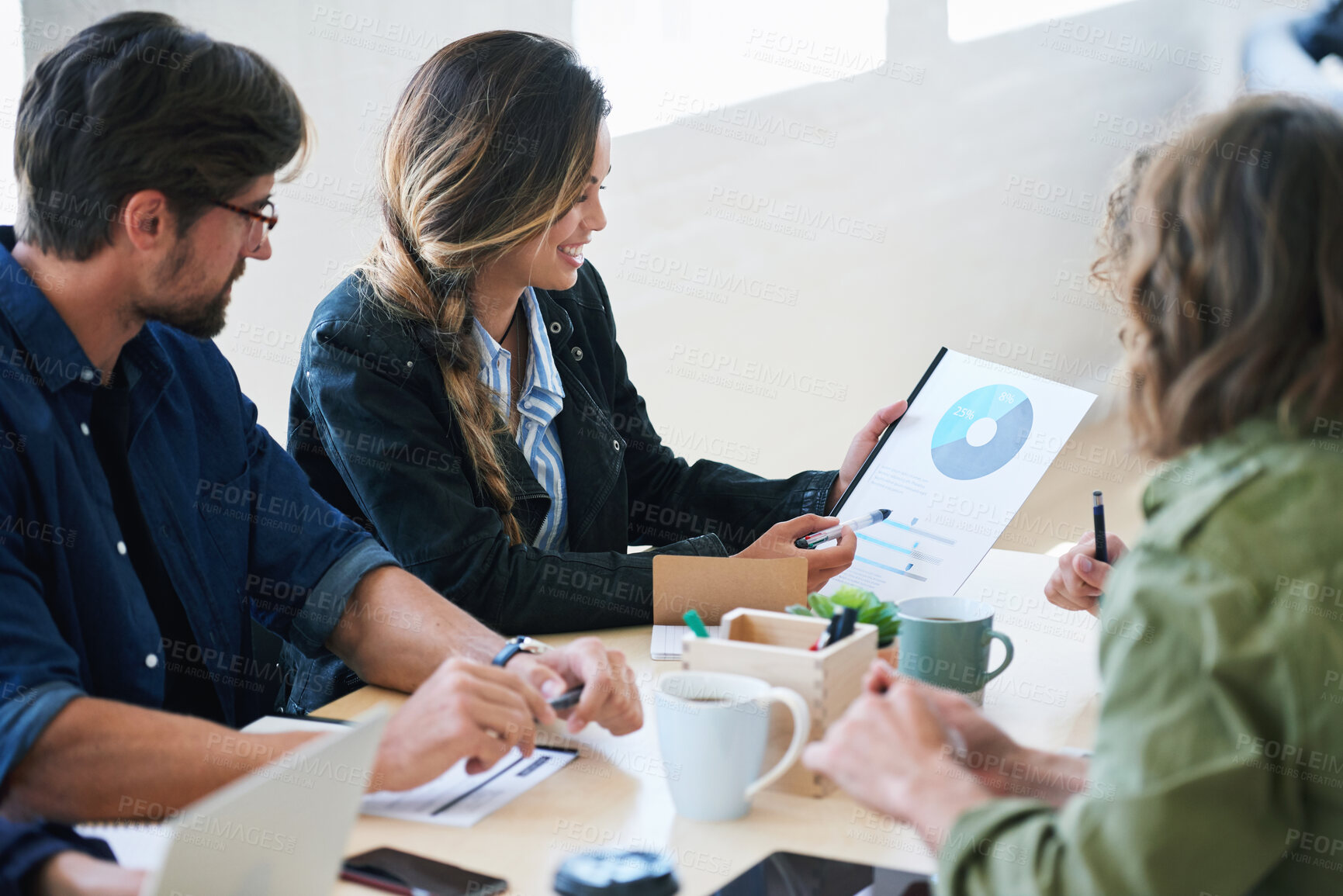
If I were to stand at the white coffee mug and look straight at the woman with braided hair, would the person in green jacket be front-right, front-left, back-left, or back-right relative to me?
back-right

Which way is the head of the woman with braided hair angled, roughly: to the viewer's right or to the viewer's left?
to the viewer's right

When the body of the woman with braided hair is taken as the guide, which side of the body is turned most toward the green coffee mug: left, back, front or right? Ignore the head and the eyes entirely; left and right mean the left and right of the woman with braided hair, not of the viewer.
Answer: front

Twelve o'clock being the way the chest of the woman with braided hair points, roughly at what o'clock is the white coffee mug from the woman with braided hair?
The white coffee mug is roughly at 1 o'clock from the woman with braided hair.

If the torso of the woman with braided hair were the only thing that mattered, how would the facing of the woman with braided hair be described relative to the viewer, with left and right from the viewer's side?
facing the viewer and to the right of the viewer

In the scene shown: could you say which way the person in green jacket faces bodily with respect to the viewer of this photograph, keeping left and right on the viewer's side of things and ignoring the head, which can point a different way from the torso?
facing away from the viewer and to the left of the viewer

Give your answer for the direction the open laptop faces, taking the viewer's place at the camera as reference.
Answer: facing away from the viewer and to the left of the viewer

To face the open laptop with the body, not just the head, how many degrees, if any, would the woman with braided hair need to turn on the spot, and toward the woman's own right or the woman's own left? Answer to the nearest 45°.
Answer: approximately 45° to the woman's own right

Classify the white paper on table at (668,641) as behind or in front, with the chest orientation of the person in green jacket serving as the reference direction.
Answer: in front

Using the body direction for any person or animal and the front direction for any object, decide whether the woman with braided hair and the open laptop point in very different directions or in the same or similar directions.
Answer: very different directions

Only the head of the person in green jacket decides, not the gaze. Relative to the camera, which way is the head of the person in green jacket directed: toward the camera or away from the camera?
away from the camera

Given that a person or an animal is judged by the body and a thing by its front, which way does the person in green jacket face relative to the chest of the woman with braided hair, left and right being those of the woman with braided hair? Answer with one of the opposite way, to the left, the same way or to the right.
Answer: the opposite way

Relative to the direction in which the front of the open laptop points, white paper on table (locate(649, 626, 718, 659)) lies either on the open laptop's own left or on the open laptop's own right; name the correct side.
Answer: on the open laptop's own right
